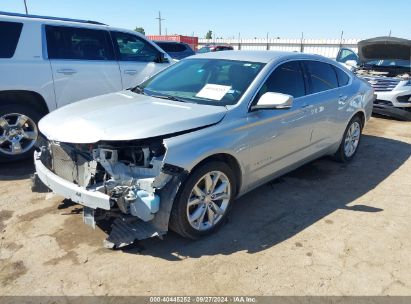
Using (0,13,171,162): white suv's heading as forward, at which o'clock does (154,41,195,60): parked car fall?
The parked car is roughly at 10 o'clock from the white suv.

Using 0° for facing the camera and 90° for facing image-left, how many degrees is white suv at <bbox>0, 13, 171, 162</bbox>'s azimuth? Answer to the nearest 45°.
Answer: approximately 270°

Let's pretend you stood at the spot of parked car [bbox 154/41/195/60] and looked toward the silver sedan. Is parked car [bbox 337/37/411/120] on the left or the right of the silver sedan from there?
left

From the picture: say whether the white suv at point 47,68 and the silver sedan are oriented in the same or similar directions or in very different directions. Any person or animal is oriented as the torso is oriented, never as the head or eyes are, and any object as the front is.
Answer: very different directions

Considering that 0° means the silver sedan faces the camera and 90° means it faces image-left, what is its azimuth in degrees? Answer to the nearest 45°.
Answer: approximately 45°

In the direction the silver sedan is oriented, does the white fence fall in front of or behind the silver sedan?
behind

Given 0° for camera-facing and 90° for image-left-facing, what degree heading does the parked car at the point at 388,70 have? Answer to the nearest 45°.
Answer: approximately 45°
